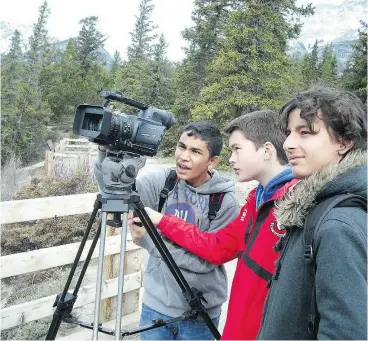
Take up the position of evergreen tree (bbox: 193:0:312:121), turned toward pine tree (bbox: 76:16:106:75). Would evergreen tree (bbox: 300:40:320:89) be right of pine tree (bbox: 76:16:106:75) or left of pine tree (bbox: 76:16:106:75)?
right

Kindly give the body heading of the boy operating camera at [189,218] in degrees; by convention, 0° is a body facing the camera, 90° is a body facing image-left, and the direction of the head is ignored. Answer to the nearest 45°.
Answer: approximately 45°

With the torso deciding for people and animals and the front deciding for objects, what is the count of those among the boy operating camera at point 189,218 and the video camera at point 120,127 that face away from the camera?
0

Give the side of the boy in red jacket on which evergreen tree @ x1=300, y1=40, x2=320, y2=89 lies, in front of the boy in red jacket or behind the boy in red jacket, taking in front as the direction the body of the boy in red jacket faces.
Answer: behind

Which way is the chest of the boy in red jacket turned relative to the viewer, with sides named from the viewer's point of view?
facing the viewer and to the left of the viewer

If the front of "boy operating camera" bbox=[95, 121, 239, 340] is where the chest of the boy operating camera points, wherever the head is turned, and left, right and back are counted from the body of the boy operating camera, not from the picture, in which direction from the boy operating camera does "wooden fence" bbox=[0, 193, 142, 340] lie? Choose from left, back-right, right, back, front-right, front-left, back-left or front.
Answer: right

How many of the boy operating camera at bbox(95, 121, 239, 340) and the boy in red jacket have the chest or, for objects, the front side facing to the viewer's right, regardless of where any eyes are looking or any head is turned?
0

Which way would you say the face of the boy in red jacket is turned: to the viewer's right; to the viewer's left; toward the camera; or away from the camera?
to the viewer's left

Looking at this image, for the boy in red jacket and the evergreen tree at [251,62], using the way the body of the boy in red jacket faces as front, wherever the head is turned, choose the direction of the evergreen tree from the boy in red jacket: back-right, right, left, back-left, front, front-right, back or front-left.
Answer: back-right

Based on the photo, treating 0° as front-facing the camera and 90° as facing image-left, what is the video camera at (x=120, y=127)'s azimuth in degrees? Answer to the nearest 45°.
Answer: approximately 45°
